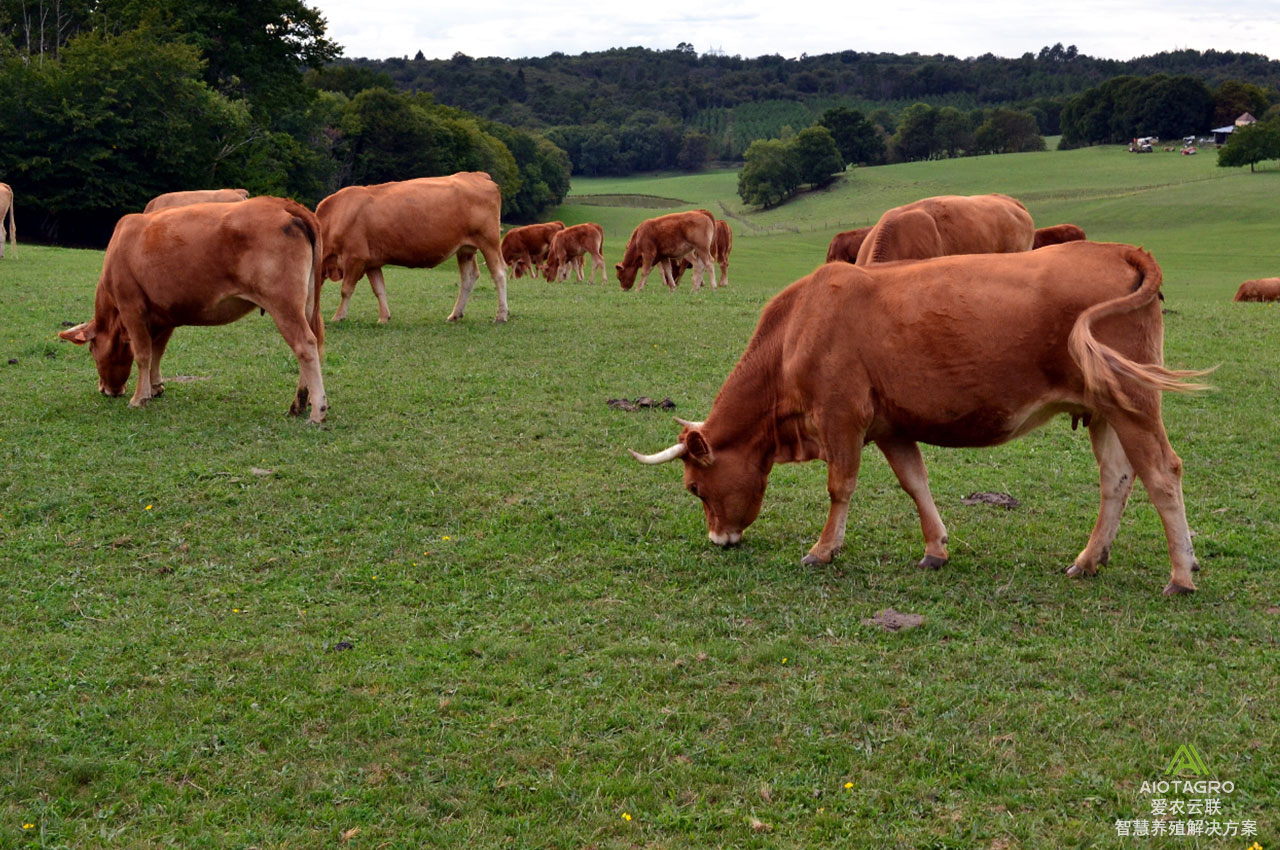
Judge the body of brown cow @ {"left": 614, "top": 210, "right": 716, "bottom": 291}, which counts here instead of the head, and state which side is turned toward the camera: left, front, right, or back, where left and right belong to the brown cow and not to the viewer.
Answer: left

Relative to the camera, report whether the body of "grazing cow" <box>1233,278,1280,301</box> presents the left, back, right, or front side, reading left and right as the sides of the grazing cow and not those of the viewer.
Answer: left

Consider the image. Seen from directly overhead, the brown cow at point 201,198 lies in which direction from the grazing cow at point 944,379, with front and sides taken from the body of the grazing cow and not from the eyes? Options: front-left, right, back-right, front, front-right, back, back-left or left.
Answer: front-right

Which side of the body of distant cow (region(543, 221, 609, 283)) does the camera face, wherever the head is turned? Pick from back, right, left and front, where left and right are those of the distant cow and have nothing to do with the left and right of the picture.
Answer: left

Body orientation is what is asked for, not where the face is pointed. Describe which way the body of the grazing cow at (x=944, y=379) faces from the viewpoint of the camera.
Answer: to the viewer's left

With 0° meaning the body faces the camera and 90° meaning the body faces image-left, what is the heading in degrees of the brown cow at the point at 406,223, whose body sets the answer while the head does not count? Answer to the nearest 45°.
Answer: approximately 90°

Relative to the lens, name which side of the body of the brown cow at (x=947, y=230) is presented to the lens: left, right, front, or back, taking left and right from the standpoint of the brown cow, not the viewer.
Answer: left
